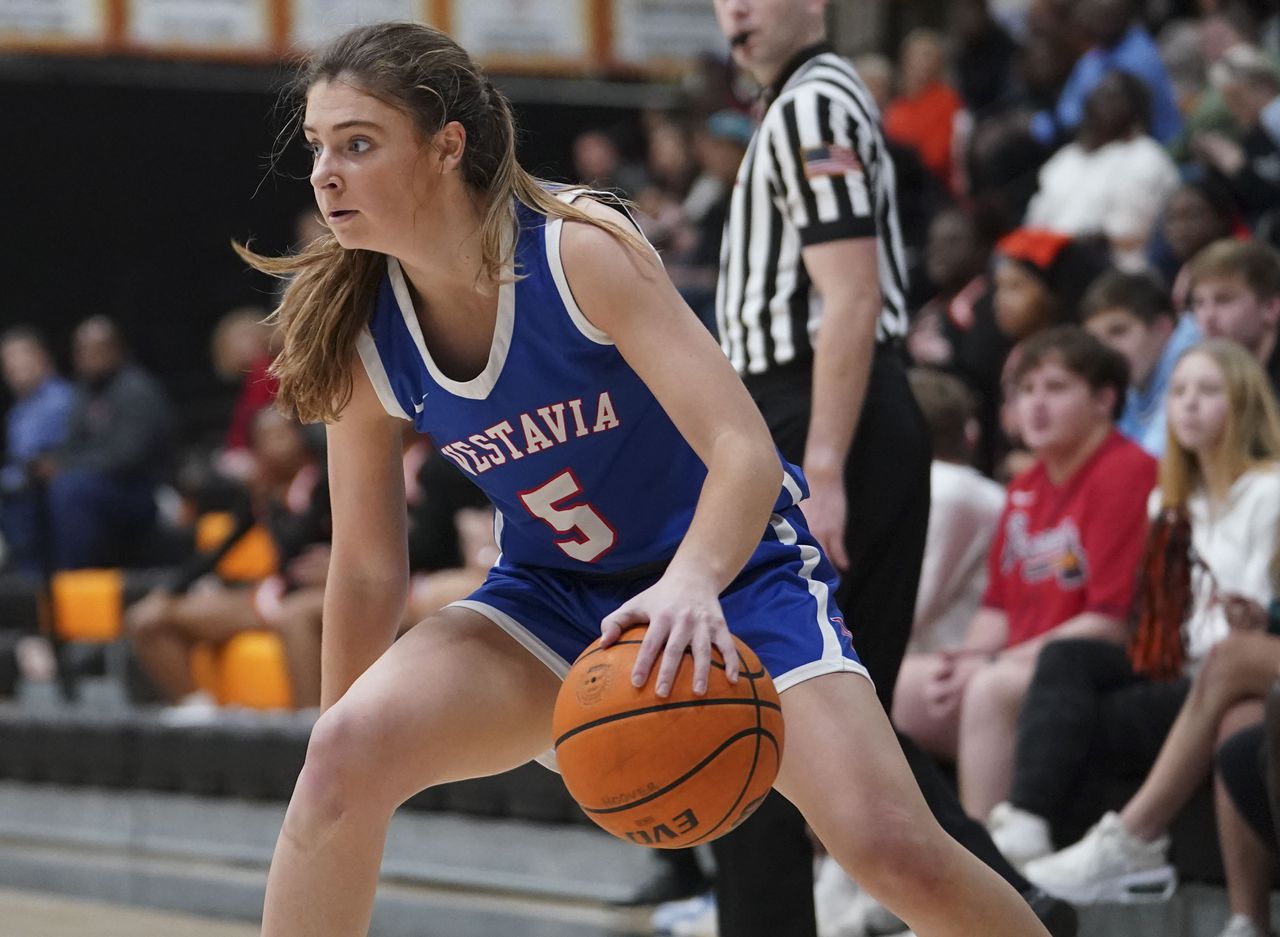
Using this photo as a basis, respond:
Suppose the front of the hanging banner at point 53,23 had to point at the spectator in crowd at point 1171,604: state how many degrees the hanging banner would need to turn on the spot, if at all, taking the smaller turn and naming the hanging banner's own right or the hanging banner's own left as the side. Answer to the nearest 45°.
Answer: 0° — it already faces them

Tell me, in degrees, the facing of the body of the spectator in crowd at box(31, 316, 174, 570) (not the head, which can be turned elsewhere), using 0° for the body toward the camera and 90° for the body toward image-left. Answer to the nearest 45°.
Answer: approximately 45°

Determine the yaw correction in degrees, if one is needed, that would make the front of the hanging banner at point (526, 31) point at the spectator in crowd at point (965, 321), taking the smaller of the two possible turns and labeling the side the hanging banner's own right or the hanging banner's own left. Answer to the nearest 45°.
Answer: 0° — it already faces them

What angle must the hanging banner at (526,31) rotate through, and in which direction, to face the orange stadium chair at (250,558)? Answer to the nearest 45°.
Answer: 0° — it already faces it

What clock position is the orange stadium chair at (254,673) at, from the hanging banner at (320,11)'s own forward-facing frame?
The orange stadium chair is roughly at 12 o'clock from the hanging banner.

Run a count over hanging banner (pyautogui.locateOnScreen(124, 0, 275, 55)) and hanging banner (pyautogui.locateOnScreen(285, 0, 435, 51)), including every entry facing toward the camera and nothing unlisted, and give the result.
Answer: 2

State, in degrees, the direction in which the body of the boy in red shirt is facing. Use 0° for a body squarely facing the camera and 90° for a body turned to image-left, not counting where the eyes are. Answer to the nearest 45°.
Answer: approximately 45°

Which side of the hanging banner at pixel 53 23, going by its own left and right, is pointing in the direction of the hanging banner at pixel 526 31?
left

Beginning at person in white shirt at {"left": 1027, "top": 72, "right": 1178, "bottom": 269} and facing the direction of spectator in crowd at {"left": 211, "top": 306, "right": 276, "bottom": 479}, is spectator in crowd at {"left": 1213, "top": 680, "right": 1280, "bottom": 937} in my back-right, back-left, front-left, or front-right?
back-left

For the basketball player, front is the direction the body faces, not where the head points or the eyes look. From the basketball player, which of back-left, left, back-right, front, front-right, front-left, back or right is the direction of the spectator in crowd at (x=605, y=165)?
back-right

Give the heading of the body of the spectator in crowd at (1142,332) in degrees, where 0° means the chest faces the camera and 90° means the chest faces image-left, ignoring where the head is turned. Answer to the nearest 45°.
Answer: approximately 45°
